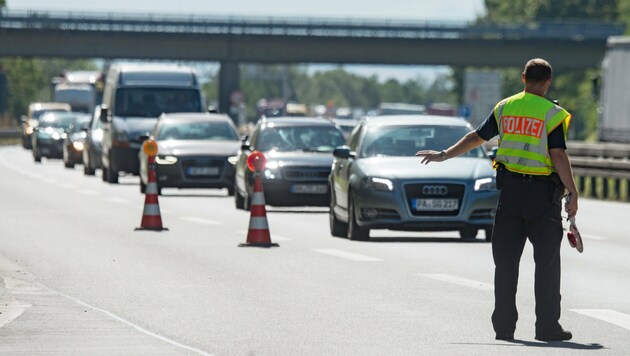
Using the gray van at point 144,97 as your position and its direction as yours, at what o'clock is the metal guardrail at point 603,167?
The metal guardrail is roughly at 10 o'clock from the gray van.

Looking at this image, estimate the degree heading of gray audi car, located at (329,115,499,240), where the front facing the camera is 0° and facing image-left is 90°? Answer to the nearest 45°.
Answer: approximately 0°

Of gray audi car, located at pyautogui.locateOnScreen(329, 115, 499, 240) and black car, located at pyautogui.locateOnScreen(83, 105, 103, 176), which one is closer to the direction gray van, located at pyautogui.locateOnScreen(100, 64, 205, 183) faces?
the gray audi car

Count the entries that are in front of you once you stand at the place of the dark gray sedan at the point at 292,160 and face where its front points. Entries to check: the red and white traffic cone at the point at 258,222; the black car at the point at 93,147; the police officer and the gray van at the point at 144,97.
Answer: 2

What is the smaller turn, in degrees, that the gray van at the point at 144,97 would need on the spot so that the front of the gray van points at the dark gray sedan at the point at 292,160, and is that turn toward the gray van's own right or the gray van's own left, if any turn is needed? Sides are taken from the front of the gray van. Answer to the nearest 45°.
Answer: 0° — it already faces it

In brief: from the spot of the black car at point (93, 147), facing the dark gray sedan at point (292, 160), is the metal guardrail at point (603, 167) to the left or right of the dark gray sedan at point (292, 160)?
left

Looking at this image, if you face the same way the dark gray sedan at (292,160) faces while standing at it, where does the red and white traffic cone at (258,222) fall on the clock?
The red and white traffic cone is roughly at 12 o'clock from the dark gray sedan.
